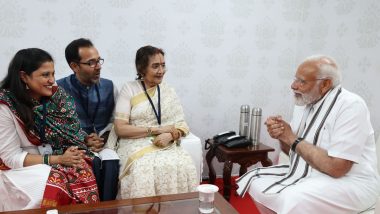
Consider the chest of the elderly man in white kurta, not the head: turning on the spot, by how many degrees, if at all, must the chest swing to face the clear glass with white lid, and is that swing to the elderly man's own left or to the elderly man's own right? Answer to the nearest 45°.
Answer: approximately 45° to the elderly man's own left

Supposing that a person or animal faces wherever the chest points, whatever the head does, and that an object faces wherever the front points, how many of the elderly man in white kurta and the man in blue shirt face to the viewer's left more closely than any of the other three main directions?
1

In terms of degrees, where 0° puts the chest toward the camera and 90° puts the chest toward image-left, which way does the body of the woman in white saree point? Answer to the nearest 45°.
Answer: approximately 315°

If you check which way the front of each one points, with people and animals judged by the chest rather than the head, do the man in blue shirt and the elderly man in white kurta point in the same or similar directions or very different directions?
very different directions

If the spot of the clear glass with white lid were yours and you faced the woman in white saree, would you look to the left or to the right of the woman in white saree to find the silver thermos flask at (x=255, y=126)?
right

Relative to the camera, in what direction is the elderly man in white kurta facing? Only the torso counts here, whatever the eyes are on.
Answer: to the viewer's left

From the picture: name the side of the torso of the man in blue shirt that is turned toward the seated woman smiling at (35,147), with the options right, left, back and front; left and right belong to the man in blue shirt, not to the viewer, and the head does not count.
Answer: right

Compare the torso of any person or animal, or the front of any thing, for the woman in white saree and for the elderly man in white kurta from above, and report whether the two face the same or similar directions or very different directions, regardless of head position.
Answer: very different directions
